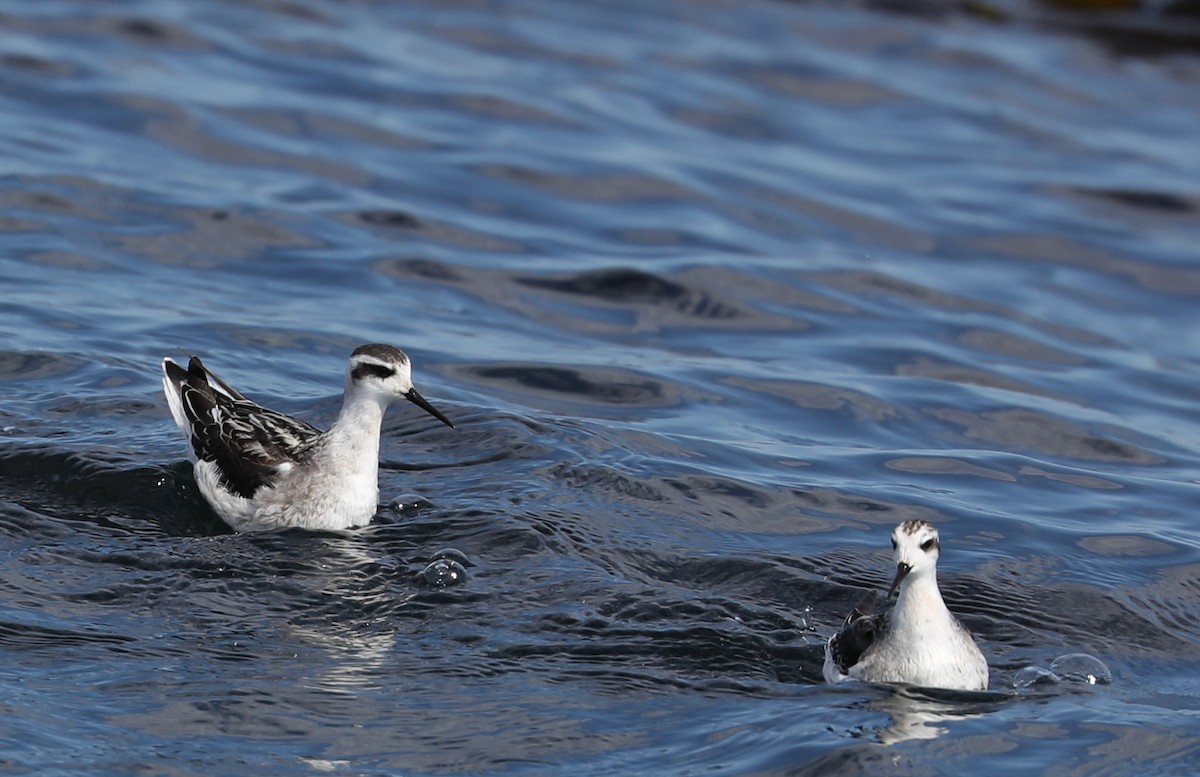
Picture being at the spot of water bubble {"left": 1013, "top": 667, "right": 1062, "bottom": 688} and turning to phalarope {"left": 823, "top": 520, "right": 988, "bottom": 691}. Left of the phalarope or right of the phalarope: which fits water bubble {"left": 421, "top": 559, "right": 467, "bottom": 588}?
right

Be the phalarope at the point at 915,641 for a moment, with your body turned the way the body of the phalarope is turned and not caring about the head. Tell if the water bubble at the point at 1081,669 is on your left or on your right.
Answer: on your left

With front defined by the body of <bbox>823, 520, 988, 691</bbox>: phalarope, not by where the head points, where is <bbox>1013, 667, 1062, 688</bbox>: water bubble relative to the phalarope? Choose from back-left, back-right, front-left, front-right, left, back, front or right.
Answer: left

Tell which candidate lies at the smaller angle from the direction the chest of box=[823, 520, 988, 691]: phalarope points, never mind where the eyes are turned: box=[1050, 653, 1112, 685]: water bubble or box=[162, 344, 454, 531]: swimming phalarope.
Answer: the water bubble

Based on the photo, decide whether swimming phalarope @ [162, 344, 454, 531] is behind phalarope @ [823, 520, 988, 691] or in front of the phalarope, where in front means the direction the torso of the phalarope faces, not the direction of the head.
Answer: behind

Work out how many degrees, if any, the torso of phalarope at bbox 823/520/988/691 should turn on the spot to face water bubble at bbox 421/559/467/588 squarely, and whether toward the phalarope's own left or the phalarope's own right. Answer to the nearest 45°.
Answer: approximately 135° to the phalarope's own right

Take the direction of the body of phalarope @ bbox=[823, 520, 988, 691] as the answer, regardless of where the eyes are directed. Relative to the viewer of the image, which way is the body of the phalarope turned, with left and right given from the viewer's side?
facing the viewer and to the right of the viewer
